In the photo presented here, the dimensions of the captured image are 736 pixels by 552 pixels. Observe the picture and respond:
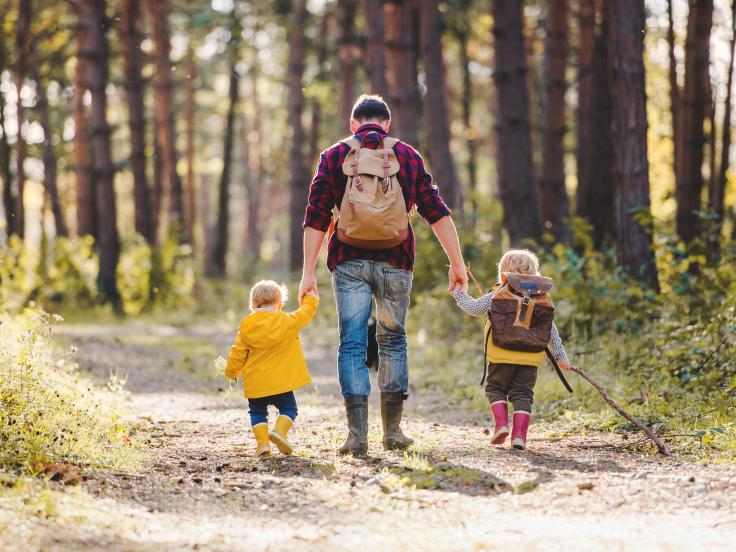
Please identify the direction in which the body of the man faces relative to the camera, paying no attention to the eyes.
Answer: away from the camera

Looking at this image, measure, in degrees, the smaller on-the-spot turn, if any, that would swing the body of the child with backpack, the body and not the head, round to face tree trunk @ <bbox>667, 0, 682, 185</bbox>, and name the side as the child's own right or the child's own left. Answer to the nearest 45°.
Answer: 0° — they already face it

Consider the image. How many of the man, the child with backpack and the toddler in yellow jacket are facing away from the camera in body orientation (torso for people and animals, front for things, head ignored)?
3

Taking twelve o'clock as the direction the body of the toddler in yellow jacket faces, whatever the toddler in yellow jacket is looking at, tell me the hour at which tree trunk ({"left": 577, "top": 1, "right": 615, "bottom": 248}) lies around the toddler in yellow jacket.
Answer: The tree trunk is roughly at 1 o'clock from the toddler in yellow jacket.

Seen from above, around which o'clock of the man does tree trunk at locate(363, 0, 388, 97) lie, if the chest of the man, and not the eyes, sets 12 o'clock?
The tree trunk is roughly at 12 o'clock from the man.

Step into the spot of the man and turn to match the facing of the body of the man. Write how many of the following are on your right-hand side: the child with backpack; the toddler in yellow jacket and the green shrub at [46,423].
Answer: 1

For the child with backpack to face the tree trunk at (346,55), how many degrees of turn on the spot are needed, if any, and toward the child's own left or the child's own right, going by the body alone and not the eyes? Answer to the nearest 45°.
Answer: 0° — they already face it

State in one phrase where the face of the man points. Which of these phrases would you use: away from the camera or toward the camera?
away from the camera

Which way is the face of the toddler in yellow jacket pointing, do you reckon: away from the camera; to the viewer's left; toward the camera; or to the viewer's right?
away from the camera

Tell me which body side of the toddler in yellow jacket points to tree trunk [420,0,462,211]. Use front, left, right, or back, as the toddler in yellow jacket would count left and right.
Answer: front

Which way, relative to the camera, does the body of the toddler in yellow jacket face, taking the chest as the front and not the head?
away from the camera

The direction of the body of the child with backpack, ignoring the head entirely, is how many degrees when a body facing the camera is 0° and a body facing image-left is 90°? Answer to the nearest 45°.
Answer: approximately 180°

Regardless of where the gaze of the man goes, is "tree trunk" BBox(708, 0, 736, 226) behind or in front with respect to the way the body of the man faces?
in front
